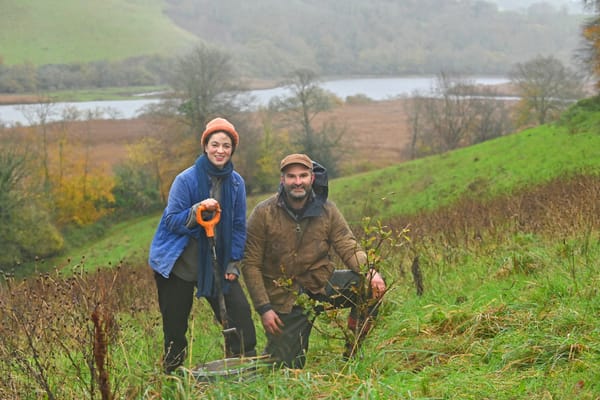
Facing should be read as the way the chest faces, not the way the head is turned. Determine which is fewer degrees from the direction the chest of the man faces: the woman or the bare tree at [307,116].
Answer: the woman

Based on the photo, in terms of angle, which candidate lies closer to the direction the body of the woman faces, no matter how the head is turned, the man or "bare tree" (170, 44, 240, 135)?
the man

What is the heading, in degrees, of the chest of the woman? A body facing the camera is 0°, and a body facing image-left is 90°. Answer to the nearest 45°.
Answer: approximately 315°

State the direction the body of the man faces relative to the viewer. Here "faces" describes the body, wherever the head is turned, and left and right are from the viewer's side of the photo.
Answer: facing the viewer

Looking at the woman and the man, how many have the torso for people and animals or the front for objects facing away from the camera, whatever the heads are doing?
0

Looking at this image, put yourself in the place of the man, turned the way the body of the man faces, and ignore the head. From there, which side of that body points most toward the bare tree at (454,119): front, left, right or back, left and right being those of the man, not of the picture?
back

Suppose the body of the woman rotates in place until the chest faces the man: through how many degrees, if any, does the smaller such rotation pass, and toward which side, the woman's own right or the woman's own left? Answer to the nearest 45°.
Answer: approximately 45° to the woman's own left

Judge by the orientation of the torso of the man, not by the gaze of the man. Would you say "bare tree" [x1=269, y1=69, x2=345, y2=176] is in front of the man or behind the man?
behind

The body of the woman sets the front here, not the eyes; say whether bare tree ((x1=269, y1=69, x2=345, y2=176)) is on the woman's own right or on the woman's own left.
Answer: on the woman's own left
